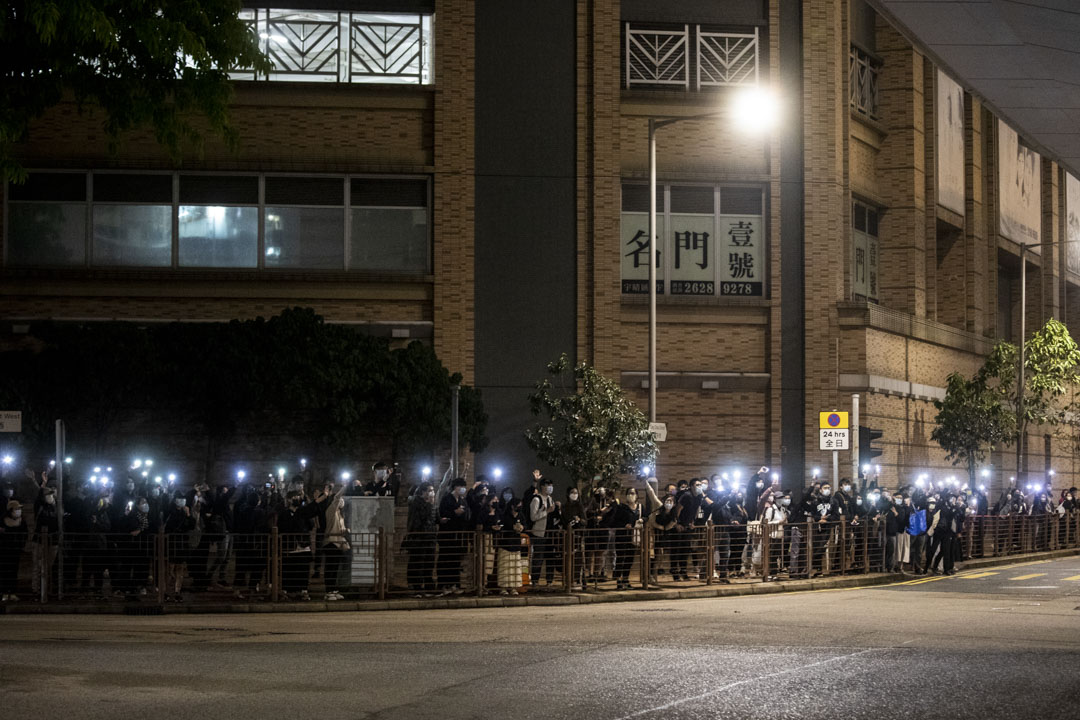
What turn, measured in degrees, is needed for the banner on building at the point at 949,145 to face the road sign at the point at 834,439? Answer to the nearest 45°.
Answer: approximately 45° to its right

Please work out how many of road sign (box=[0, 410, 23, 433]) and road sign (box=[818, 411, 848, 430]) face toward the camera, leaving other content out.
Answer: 2

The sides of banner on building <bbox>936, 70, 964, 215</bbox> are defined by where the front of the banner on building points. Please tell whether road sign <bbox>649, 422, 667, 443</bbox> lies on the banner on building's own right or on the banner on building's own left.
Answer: on the banner on building's own right

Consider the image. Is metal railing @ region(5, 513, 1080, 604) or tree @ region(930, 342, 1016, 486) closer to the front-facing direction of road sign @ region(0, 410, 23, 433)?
the metal railing

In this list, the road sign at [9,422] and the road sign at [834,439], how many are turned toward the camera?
2

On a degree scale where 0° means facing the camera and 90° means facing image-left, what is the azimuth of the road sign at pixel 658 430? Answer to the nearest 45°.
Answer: approximately 0°

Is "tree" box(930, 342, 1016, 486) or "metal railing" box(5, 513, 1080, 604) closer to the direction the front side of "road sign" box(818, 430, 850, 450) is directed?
the metal railing
